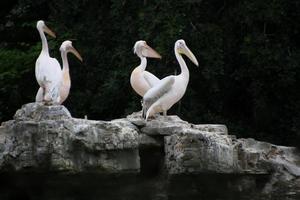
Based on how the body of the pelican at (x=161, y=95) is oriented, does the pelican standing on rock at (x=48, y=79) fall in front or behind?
behind

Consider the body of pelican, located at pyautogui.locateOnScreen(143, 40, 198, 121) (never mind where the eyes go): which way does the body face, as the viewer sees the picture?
to the viewer's right
